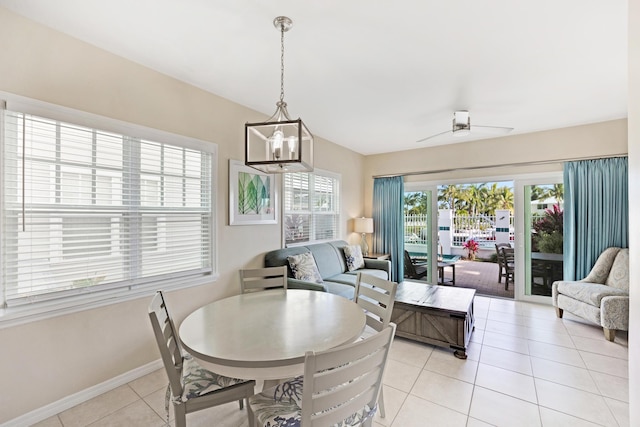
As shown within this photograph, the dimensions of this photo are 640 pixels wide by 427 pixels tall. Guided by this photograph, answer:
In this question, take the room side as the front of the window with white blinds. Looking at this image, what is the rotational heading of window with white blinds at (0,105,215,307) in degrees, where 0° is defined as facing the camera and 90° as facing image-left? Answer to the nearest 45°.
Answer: approximately 315°

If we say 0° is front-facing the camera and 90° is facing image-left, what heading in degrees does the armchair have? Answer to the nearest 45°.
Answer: approximately 45°

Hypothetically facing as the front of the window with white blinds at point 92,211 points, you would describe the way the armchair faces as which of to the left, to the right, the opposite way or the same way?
the opposite way

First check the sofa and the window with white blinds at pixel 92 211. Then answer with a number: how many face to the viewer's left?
0

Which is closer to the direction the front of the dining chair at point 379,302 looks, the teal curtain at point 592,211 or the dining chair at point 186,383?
the dining chair

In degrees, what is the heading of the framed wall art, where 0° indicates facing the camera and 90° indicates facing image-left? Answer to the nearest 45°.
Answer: approximately 315°

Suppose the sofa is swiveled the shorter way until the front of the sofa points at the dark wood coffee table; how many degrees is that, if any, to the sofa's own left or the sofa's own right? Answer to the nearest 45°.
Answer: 0° — it already faces it

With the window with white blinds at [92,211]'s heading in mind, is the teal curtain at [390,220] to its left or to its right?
on its left

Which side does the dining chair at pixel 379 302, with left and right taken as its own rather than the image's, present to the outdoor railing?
back

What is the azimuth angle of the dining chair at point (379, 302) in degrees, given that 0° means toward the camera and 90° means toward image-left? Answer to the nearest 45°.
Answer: approximately 45°

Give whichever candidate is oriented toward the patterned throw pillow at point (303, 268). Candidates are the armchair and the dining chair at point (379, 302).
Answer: the armchair

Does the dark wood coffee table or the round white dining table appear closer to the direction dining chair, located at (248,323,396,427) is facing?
the round white dining table

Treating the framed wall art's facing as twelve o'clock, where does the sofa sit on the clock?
The sofa is roughly at 10 o'clock from the framed wall art.

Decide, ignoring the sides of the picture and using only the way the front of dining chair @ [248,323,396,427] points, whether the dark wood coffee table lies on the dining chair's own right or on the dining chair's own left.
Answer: on the dining chair's own right

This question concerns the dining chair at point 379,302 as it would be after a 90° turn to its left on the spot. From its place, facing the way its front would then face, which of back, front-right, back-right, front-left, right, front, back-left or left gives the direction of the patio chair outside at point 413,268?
back-left

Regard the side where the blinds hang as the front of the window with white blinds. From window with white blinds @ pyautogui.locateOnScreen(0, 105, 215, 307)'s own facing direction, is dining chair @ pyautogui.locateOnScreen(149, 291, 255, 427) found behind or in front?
in front

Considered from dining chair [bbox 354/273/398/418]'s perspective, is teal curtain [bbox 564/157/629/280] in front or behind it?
behind
